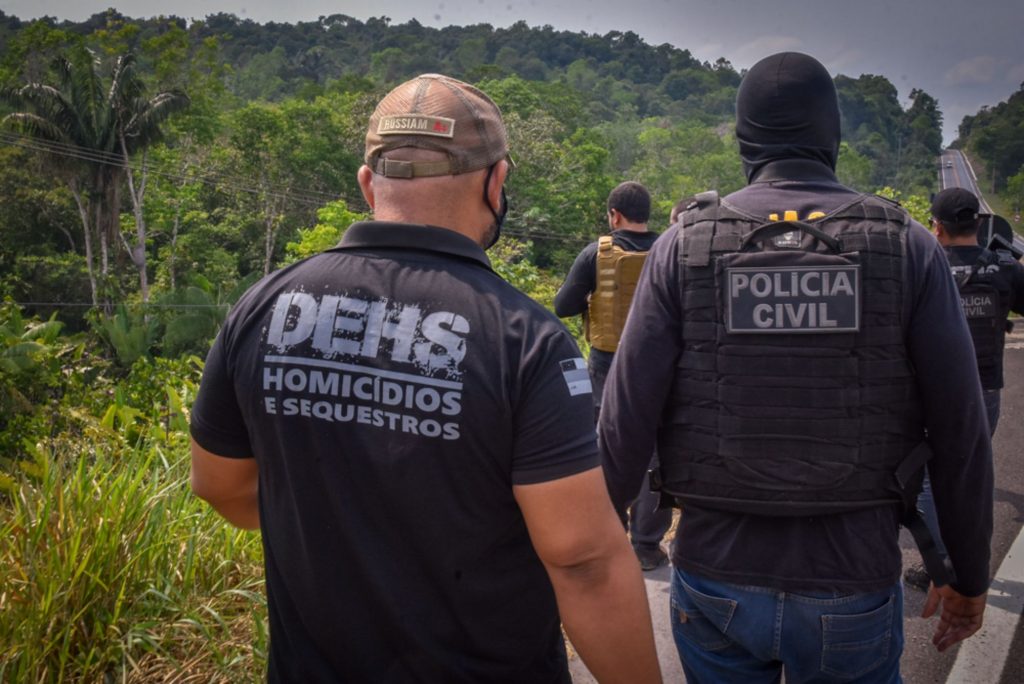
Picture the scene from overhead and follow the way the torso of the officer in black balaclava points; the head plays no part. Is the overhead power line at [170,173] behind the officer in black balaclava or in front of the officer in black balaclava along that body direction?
in front

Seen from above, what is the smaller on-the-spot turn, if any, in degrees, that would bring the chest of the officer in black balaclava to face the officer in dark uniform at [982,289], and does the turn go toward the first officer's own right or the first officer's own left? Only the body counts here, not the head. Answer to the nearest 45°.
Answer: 0° — they already face them

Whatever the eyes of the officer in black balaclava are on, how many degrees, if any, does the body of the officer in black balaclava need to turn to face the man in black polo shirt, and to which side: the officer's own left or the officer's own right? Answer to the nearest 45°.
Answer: approximately 135° to the officer's own left

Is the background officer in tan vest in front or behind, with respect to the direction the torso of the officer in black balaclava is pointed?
in front

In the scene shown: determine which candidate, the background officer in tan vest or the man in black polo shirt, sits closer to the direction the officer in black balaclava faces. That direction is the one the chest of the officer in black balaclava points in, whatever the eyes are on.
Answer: the background officer in tan vest

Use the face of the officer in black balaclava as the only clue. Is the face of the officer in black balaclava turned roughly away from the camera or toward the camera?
away from the camera

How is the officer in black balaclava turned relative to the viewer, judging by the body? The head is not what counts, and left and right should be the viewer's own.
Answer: facing away from the viewer
